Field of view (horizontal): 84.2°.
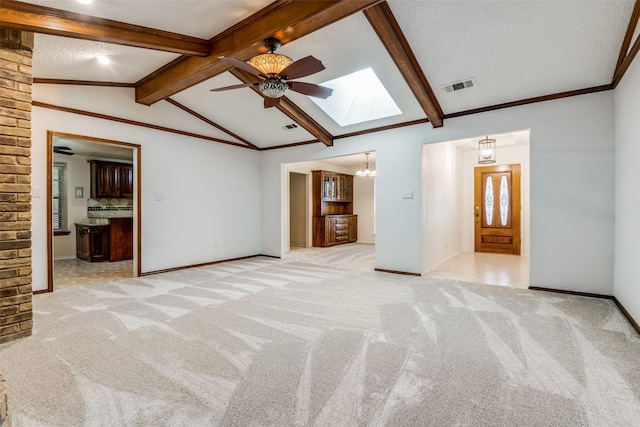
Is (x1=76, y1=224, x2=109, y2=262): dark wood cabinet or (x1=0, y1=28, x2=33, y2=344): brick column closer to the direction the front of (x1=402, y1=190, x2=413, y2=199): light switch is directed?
the brick column

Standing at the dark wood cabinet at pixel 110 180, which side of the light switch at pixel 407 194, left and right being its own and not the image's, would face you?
right

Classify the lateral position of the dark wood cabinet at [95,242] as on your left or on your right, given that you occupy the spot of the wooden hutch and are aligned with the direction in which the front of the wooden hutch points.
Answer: on your right

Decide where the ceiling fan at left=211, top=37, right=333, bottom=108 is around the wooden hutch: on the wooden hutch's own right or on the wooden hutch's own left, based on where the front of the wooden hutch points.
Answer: on the wooden hutch's own right

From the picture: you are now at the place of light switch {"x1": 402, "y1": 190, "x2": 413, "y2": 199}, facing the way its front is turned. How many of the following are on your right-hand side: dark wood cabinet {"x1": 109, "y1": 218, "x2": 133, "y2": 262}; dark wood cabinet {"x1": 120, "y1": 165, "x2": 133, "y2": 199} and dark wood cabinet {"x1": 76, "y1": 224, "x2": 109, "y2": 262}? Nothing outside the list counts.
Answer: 3

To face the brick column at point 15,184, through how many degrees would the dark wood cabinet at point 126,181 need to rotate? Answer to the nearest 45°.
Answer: approximately 45° to its right

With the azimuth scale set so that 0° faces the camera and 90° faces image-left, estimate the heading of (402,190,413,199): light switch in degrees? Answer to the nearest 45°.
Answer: approximately 0°
